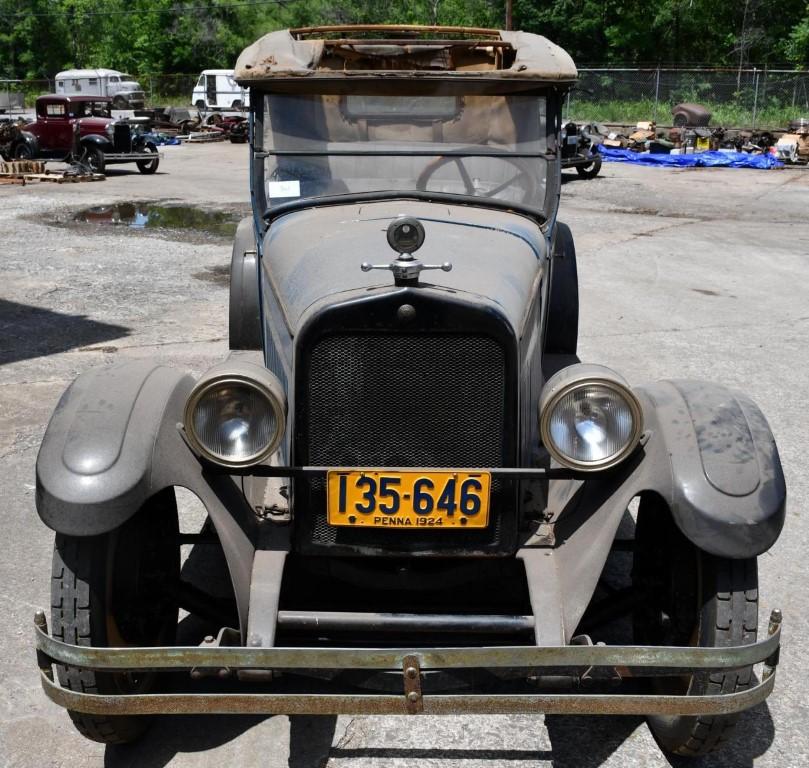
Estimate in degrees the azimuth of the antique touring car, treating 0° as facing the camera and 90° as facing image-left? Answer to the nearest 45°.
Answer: approximately 0°

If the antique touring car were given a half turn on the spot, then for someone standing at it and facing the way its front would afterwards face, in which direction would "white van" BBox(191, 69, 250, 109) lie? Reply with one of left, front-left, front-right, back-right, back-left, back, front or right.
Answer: front

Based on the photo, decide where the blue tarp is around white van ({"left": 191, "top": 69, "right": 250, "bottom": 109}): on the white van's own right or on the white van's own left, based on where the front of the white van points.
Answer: on the white van's own left

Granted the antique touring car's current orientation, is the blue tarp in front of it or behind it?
behind

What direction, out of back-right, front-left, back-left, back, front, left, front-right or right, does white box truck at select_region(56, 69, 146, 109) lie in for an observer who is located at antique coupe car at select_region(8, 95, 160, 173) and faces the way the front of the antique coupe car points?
back-left

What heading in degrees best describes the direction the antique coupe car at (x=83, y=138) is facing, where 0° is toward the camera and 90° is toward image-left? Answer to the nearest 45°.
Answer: approximately 315°

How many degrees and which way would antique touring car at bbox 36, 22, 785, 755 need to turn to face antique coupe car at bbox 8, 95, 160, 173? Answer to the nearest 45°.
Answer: approximately 180°

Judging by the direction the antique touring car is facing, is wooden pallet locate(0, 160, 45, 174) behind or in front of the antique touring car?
behind

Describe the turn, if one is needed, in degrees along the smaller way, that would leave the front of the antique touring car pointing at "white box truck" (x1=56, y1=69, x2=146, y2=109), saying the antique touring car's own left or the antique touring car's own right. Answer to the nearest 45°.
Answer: approximately 180°

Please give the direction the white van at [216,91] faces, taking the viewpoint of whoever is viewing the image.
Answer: facing to the left of the viewer

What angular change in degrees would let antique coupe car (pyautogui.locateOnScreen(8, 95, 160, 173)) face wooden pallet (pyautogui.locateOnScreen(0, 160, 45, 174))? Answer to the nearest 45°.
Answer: approximately 90° to its right
